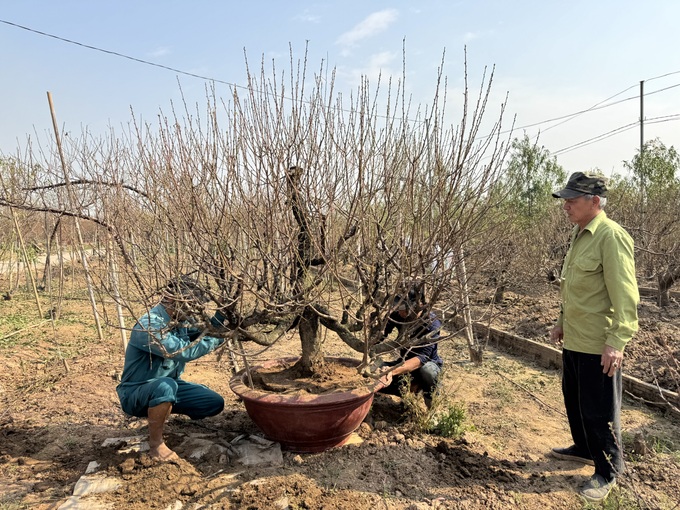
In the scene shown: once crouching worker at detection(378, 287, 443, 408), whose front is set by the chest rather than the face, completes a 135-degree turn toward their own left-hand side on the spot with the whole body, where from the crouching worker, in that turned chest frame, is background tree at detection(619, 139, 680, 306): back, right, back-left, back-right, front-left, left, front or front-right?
front-left

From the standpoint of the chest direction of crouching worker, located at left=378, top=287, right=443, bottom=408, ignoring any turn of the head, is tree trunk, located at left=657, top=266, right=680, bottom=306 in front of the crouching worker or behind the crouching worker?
behind

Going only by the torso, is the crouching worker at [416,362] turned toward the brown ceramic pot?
yes

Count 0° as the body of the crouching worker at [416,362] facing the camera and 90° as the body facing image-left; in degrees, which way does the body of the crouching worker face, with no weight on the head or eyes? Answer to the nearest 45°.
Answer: approximately 45°

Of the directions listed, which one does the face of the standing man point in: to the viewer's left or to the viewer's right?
to the viewer's left

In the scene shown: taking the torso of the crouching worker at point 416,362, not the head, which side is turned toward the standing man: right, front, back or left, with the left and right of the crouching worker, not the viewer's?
left
